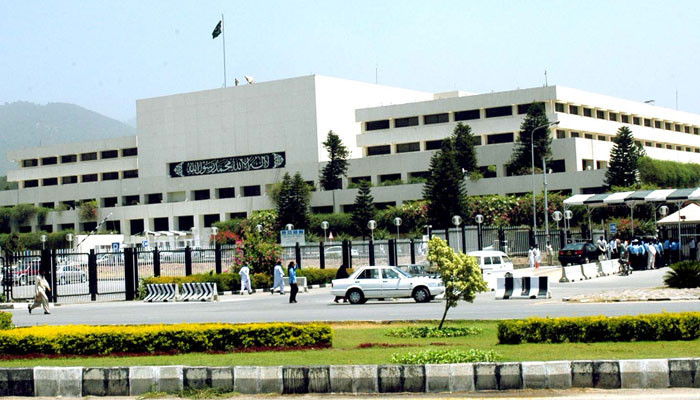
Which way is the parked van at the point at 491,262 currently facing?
to the viewer's right

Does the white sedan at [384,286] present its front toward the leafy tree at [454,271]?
no

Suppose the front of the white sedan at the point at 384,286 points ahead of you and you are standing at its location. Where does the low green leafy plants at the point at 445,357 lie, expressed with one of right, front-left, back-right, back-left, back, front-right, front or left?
right

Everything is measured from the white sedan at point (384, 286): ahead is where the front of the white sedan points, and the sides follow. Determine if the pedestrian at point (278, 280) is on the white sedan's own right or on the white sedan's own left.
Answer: on the white sedan's own left

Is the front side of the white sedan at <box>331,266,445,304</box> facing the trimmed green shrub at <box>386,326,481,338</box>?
no

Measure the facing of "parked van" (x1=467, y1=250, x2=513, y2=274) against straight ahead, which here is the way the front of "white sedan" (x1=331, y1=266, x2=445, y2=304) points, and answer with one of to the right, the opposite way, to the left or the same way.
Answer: the same way

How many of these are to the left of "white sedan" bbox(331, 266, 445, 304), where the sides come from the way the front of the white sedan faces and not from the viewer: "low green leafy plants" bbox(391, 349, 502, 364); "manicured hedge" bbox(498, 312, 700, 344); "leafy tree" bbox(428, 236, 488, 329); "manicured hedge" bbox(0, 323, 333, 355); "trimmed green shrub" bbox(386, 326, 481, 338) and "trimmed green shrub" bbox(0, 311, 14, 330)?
0

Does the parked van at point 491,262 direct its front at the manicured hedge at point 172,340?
no

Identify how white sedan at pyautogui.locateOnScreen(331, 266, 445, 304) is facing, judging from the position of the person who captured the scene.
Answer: facing to the right of the viewer

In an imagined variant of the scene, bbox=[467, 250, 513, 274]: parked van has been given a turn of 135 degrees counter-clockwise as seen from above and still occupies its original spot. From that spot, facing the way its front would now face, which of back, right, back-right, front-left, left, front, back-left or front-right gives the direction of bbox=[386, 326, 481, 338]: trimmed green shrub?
back-left
